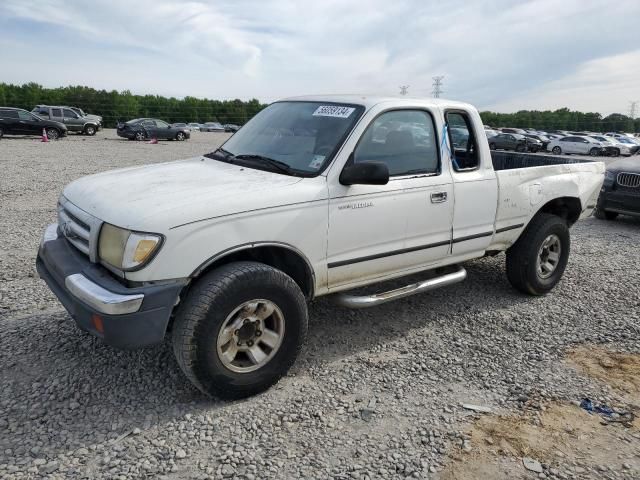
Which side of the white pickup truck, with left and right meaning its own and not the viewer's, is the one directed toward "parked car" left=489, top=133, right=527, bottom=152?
back

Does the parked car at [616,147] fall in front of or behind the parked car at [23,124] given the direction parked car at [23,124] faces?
in front

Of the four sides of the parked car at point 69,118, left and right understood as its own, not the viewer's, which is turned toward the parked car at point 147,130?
front

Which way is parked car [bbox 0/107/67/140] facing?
to the viewer's right

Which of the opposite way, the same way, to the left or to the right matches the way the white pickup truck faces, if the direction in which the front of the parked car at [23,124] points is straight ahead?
the opposite way

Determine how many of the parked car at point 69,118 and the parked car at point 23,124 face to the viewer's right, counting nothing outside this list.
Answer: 2

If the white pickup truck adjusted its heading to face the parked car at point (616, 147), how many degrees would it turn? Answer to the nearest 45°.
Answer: approximately 180°

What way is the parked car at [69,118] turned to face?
to the viewer's right

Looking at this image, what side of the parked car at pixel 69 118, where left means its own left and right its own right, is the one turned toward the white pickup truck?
right

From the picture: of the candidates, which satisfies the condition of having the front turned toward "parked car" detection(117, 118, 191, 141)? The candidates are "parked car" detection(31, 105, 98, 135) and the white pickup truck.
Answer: "parked car" detection(31, 105, 98, 135)

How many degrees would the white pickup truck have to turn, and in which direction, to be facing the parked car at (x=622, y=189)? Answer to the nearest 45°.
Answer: approximately 180°
